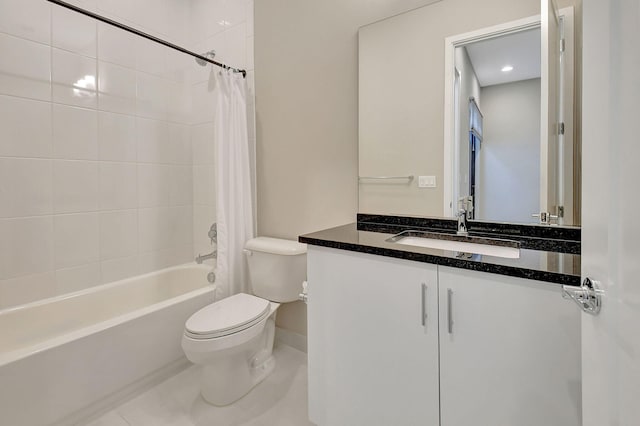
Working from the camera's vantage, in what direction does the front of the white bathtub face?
facing the viewer and to the right of the viewer

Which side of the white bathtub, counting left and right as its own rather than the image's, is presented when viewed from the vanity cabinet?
front

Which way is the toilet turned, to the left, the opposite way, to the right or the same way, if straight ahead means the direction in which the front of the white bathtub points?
to the right

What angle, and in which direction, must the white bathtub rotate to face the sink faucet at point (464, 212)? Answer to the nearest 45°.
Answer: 0° — it already faces it

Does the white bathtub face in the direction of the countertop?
yes

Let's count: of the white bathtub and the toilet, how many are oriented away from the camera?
0

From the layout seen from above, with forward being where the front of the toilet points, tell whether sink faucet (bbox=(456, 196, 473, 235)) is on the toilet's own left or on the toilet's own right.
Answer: on the toilet's own left

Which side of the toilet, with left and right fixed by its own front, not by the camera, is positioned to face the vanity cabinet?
left

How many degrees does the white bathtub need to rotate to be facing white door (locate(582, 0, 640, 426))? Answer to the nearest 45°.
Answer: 0° — it already faces it
